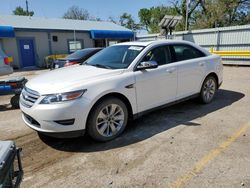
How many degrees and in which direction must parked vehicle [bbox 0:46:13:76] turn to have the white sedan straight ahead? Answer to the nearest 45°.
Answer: approximately 135° to its left

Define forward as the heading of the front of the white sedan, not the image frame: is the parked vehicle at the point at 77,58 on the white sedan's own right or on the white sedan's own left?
on the white sedan's own right

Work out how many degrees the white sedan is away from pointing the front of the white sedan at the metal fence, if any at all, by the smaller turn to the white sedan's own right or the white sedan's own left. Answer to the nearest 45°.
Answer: approximately 180°

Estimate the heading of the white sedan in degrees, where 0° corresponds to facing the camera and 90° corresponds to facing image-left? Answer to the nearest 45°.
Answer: approximately 45°

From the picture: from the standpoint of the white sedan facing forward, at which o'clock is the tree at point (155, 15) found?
The tree is roughly at 5 o'clock from the white sedan.

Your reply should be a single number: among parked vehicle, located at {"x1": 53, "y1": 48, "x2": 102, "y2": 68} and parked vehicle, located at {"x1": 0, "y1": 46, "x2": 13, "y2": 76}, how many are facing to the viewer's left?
1
